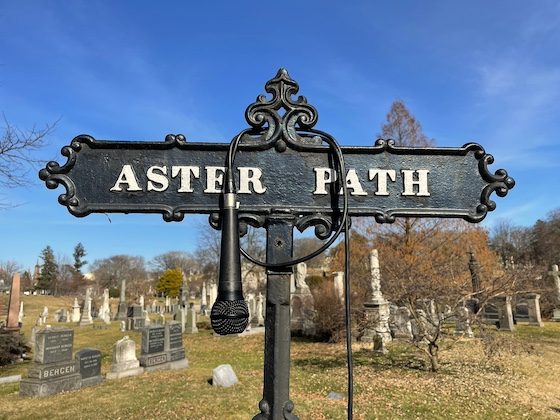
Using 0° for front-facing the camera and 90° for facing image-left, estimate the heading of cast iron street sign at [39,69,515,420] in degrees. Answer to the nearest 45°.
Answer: approximately 0°

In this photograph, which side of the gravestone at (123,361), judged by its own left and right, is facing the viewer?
front

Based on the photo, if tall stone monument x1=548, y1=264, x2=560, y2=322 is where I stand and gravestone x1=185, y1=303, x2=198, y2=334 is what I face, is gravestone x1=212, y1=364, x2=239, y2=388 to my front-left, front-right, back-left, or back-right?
front-left

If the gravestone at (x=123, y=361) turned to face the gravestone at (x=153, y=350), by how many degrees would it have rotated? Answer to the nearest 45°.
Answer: approximately 135° to its left

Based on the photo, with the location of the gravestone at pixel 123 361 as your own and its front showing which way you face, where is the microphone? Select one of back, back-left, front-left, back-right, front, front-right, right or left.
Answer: front

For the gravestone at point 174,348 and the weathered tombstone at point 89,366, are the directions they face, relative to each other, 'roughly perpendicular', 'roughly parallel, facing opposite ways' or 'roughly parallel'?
roughly parallel

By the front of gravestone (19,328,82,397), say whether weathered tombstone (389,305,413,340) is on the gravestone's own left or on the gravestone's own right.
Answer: on the gravestone's own left

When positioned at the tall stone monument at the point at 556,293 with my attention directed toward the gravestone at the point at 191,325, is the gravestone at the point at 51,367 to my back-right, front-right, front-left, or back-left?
front-left

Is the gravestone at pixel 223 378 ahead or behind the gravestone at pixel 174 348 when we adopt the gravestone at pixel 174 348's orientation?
ahead

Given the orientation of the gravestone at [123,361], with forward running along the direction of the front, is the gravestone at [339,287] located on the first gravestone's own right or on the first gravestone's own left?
on the first gravestone's own left

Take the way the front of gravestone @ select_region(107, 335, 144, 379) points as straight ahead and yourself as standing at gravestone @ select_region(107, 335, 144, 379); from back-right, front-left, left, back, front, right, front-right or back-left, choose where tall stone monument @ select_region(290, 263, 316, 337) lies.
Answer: back-left

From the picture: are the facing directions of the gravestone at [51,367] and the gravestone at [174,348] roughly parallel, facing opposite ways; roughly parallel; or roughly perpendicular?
roughly parallel

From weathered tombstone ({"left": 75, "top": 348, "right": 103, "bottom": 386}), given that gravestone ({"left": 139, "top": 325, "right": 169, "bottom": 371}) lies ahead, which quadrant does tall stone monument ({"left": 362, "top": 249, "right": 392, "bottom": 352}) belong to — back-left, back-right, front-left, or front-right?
front-right

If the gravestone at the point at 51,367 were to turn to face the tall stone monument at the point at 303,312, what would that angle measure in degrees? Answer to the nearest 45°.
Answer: approximately 90° to its left

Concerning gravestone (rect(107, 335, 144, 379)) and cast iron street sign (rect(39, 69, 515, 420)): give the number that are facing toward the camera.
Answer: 2
